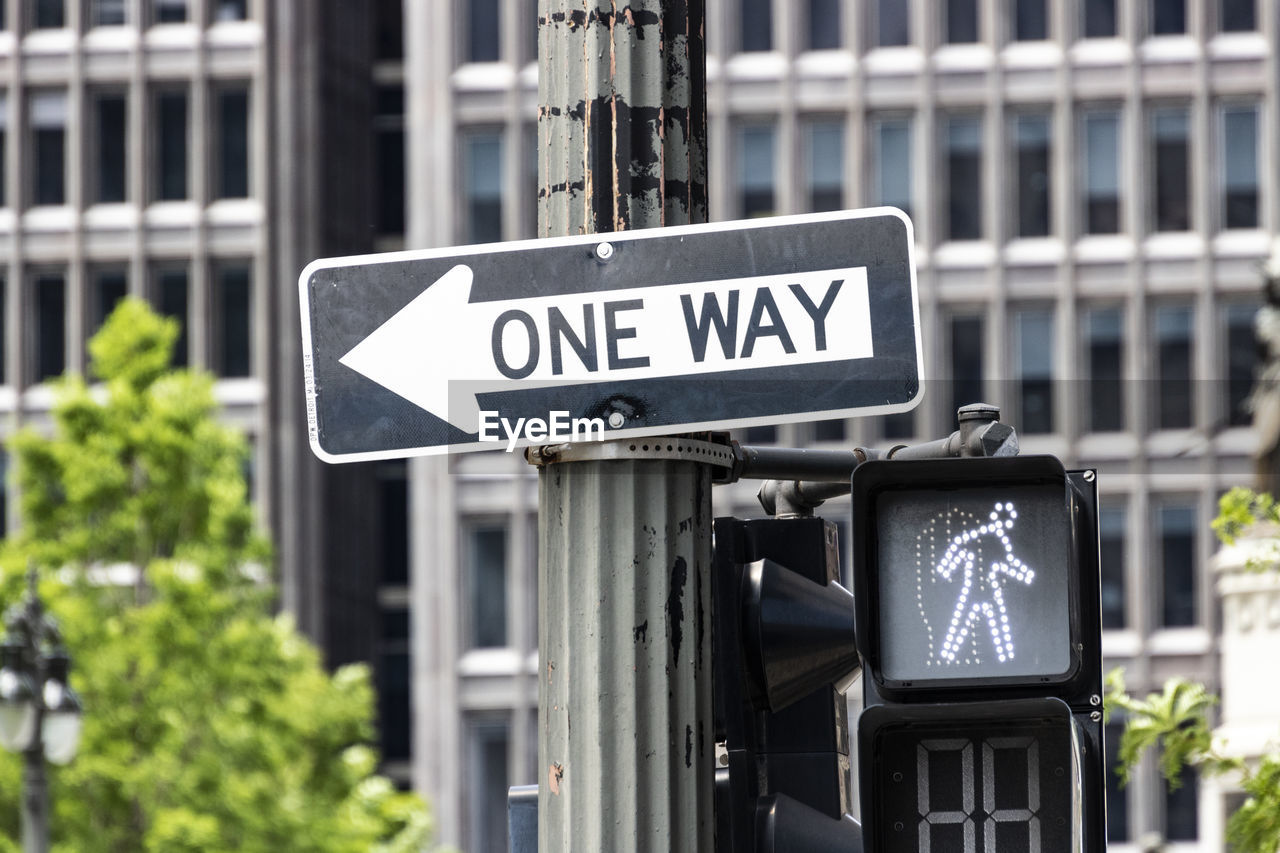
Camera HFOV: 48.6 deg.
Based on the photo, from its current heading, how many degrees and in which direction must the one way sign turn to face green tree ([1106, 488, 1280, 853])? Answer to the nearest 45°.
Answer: approximately 135° to its left

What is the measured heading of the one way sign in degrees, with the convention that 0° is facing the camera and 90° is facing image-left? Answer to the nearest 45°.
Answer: approximately 0°

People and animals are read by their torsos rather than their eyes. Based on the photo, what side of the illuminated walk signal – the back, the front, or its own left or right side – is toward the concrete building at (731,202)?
back

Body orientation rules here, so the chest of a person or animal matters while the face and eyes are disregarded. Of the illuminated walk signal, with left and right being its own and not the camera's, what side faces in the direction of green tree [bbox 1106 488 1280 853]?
back

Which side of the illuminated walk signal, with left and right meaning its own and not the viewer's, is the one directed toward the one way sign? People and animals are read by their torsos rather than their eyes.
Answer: right

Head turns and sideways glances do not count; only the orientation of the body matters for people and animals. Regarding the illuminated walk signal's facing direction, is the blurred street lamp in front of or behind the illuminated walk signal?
behind

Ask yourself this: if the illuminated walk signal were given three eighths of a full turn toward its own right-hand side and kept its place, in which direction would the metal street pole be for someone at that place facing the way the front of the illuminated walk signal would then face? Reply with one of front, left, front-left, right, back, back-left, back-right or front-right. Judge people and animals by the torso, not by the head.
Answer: front-left

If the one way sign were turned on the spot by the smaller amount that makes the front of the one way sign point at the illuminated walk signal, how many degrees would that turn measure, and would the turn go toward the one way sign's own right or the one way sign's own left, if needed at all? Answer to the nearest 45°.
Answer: approximately 90° to the one way sign's own left

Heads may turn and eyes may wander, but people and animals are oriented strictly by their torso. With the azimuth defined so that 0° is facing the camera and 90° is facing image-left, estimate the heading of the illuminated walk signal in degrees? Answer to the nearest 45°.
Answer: approximately 0°

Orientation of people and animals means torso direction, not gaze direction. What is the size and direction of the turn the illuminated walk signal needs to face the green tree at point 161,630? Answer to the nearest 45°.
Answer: approximately 135° to its right

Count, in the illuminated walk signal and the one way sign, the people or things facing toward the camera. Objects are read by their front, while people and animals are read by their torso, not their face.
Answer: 2

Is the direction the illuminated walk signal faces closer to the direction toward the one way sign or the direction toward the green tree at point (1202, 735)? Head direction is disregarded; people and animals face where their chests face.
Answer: the one way sign

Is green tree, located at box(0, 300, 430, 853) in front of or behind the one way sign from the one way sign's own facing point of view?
behind
